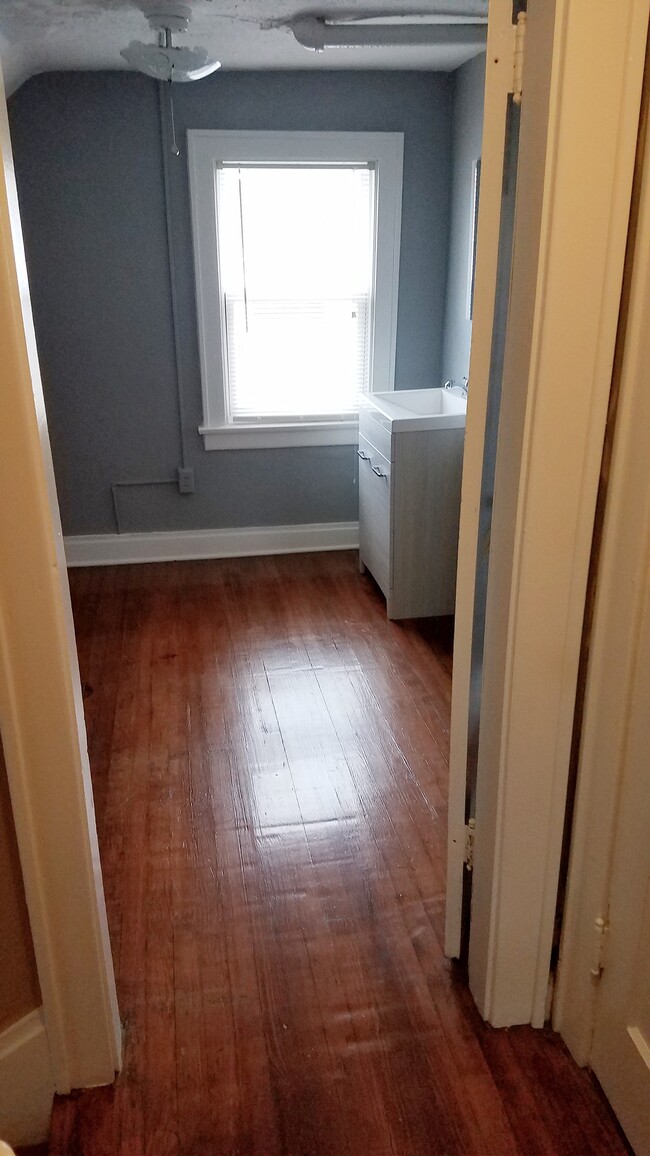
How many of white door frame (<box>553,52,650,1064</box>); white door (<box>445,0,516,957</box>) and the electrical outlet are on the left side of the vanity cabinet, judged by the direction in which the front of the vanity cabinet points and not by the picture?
2

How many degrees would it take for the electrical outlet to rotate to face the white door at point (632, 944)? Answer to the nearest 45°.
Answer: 0° — it already faces it

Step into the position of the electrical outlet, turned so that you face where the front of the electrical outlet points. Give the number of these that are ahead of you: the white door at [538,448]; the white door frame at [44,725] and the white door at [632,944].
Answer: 3

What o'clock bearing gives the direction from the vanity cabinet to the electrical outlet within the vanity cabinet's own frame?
The electrical outlet is roughly at 1 o'clock from the vanity cabinet.

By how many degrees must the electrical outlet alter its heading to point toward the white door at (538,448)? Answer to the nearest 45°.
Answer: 0° — it already faces it

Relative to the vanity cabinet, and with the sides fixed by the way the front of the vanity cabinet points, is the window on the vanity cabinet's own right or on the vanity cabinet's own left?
on the vanity cabinet's own right

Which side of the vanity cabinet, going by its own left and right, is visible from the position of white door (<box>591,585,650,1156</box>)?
left

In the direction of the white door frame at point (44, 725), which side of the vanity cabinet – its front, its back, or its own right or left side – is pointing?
left

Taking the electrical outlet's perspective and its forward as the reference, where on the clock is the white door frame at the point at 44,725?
The white door frame is roughly at 12 o'clock from the electrical outlet.

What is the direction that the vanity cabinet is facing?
to the viewer's left

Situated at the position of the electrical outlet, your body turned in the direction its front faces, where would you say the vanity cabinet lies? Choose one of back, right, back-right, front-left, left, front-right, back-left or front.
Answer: front-left

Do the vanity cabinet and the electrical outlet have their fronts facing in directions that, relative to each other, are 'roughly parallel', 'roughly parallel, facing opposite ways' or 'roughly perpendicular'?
roughly perpendicular

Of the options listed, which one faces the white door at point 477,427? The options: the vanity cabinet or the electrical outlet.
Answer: the electrical outlet

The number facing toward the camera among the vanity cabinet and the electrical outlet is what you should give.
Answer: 1

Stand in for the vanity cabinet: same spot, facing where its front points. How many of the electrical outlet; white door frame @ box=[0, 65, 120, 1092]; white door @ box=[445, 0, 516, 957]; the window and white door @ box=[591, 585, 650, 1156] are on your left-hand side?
3
